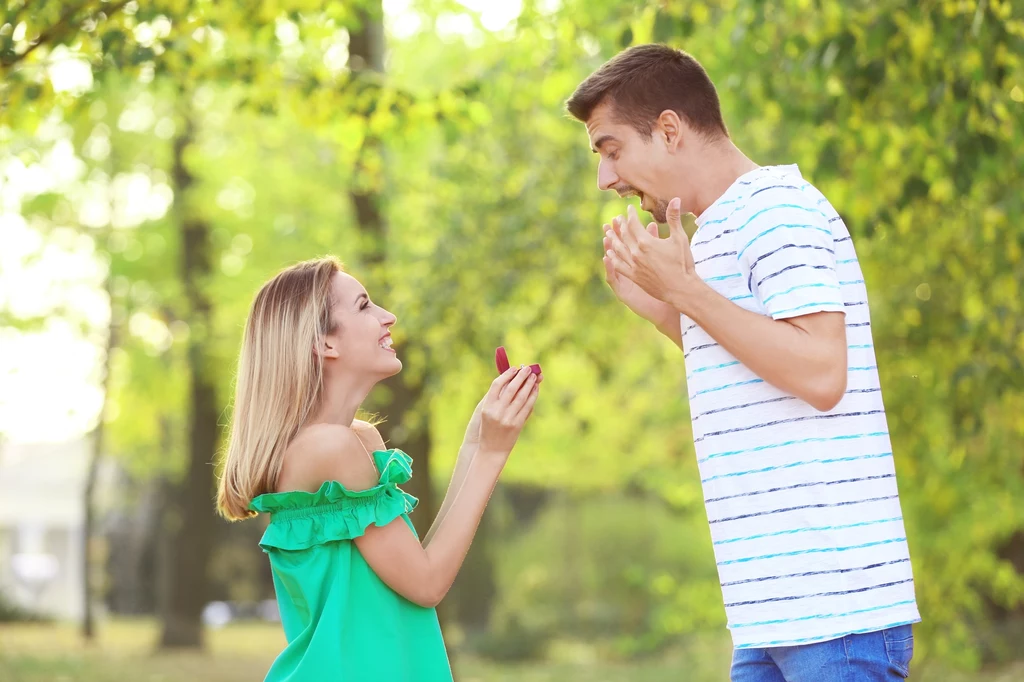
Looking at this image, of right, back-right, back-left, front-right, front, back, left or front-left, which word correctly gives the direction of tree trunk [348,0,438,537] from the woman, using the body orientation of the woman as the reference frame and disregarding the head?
left

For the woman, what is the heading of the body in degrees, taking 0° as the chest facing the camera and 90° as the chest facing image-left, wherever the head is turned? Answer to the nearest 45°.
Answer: approximately 270°

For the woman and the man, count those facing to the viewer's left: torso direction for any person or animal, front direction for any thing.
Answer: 1

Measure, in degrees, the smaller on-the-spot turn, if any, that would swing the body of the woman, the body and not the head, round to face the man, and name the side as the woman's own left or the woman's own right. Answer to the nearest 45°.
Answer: approximately 45° to the woman's own right

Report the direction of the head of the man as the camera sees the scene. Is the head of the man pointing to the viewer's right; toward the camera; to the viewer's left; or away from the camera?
to the viewer's left

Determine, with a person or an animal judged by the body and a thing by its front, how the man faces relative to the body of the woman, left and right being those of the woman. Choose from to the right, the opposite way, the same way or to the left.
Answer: the opposite way

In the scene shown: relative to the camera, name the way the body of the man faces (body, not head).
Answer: to the viewer's left

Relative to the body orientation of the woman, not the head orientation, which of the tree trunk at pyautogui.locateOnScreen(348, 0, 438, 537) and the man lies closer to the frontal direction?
the man

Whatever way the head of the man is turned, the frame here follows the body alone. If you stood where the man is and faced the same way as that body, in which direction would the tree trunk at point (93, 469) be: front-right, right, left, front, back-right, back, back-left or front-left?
front-right

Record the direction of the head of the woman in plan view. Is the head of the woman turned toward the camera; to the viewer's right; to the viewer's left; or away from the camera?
to the viewer's right

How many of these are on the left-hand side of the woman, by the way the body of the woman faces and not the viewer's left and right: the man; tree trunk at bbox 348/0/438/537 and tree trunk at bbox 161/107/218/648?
2

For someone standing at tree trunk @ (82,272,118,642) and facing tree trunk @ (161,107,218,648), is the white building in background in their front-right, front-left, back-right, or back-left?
back-left
